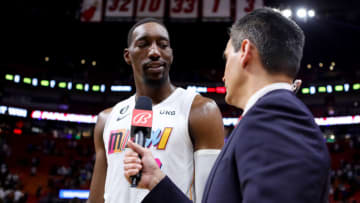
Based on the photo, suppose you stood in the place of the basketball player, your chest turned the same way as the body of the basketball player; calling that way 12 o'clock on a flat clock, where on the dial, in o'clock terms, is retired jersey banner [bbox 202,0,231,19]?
The retired jersey banner is roughly at 5 o'clock from the basketball player.

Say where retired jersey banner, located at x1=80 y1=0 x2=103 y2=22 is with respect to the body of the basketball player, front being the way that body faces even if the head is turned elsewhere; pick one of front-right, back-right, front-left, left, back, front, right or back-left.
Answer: back-right

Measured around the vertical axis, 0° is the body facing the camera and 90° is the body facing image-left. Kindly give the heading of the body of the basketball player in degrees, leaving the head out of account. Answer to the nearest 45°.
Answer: approximately 45°

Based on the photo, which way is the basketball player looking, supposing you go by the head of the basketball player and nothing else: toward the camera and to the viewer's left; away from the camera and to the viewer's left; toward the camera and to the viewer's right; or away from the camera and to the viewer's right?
toward the camera and to the viewer's right

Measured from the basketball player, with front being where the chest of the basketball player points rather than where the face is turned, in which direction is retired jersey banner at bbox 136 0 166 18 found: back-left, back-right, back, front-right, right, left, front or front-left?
back-right

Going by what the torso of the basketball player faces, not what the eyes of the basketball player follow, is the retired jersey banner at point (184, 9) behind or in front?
behind

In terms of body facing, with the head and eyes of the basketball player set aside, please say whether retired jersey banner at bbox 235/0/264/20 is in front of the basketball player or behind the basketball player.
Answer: behind

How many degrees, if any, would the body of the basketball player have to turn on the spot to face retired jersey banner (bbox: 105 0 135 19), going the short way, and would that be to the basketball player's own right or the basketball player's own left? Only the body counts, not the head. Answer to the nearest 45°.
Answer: approximately 135° to the basketball player's own right
